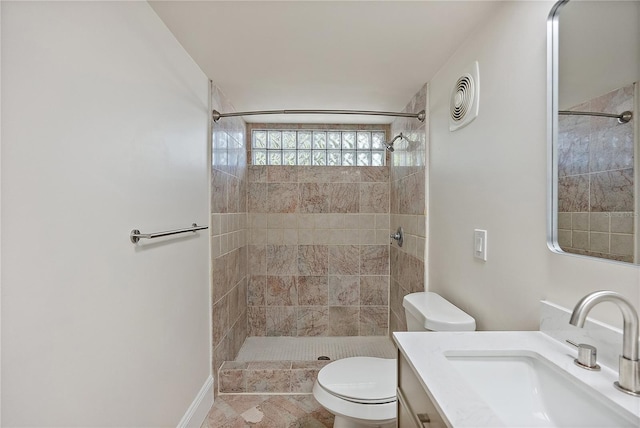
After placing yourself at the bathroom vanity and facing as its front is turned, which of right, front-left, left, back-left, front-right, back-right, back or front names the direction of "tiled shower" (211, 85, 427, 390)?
front-right

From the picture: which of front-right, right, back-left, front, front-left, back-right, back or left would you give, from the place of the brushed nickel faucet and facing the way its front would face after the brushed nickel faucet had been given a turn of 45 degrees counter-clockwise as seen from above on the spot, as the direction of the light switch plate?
right

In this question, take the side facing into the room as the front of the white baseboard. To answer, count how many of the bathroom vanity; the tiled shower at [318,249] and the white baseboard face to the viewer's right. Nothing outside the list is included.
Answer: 1

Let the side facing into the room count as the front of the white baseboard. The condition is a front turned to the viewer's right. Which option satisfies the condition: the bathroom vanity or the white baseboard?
the white baseboard

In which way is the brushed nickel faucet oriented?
to the viewer's left

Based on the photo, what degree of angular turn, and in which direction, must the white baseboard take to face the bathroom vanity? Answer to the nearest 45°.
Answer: approximately 45° to its right

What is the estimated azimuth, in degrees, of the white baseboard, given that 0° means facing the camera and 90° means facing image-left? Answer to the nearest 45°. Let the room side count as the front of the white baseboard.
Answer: approximately 270°

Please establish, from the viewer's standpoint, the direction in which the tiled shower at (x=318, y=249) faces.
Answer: facing the viewer

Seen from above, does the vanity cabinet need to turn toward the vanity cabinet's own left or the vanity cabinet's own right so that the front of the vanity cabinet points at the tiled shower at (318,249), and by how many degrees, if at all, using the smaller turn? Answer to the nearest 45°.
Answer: approximately 45° to the vanity cabinet's own right

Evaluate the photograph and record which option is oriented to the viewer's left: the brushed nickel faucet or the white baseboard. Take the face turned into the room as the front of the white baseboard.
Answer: the brushed nickel faucet

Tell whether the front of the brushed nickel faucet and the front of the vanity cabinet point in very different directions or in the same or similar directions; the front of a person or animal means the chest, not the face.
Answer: same or similar directions

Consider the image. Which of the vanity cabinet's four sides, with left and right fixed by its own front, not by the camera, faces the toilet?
right

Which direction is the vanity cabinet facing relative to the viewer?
to the viewer's left

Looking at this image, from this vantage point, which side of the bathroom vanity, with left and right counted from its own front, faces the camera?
left
